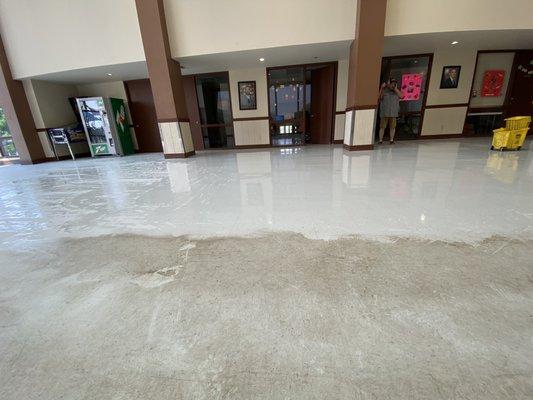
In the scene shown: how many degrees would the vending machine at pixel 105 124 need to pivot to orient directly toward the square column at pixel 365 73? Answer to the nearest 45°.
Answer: approximately 90° to its left

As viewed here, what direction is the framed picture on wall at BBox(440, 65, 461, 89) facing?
toward the camera

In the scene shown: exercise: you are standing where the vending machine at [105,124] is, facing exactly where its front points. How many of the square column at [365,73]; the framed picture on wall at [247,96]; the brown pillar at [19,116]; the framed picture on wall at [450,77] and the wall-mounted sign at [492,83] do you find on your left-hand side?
4

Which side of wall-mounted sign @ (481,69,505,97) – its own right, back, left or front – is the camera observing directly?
front

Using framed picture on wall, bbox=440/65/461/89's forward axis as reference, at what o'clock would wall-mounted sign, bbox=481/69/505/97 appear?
The wall-mounted sign is roughly at 8 o'clock from the framed picture on wall.

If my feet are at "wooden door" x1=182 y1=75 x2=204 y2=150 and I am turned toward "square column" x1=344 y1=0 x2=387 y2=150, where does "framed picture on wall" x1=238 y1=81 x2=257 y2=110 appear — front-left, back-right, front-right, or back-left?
front-left

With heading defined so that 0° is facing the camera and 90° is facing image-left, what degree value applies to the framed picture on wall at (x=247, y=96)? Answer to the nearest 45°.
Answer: approximately 0°

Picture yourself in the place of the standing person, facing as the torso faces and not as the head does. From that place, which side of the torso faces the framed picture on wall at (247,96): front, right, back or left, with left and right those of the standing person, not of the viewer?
right

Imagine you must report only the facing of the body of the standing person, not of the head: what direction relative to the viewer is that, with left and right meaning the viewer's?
facing the viewer

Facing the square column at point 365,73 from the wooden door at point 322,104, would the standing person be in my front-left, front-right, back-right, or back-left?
front-left

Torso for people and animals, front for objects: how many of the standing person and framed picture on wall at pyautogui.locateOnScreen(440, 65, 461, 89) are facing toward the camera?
2

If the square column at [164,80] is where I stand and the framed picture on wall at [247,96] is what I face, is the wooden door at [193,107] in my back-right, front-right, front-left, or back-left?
front-left

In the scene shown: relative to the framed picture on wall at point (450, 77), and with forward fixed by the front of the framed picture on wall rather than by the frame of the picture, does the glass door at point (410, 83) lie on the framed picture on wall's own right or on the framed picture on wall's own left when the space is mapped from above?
on the framed picture on wall's own right

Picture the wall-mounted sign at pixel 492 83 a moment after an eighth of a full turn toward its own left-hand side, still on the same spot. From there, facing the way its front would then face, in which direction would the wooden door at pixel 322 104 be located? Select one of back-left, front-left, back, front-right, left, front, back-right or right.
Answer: right

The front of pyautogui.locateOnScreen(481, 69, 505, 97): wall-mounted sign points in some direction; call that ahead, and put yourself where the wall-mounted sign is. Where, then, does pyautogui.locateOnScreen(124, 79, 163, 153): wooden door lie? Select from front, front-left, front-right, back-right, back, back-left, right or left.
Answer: front-right
